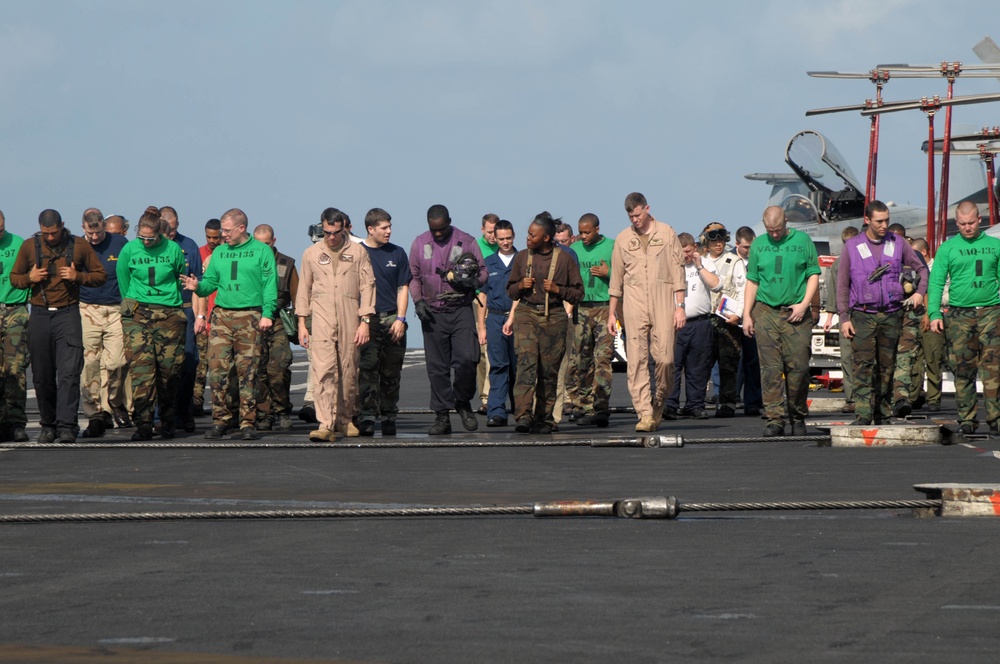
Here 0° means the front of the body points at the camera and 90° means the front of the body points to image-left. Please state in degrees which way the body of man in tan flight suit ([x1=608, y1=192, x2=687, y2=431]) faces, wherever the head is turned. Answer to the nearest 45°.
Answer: approximately 0°

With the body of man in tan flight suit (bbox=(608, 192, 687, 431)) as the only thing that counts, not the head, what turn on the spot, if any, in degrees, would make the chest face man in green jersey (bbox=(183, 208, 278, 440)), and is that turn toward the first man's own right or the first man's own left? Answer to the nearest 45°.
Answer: approximately 90° to the first man's own right

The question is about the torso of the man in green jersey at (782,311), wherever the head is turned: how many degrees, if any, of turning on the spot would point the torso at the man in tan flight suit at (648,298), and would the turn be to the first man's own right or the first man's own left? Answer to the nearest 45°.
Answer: approximately 90° to the first man's own right

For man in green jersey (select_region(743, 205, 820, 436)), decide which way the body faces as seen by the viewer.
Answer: toward the camera

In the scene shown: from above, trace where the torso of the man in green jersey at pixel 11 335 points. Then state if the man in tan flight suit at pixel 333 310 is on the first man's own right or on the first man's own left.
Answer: on the first man's own left

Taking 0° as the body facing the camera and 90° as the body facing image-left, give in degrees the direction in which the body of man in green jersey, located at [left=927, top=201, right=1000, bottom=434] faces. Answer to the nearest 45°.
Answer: approximately 0°

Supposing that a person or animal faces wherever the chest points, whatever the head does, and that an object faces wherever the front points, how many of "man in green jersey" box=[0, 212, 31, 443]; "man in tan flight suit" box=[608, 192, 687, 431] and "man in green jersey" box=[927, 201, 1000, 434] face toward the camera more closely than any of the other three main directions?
3

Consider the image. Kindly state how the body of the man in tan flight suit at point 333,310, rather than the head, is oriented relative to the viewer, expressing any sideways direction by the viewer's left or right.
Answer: facing the viewer

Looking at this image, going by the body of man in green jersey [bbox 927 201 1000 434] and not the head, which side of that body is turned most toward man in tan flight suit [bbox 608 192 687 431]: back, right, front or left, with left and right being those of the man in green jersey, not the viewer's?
right

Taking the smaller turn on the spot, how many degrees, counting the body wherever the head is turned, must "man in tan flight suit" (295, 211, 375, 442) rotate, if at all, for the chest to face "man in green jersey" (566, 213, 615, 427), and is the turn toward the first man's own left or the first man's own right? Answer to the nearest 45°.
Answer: approximately 135° to the first man's own left

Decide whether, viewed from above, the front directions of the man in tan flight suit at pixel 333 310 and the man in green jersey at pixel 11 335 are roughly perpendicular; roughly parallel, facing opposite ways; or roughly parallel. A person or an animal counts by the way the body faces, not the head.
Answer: roughly parallel

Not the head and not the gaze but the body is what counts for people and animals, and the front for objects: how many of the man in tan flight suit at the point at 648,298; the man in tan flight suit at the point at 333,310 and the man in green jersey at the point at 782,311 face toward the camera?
3

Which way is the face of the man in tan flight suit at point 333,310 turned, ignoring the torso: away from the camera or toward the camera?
toward the camera
